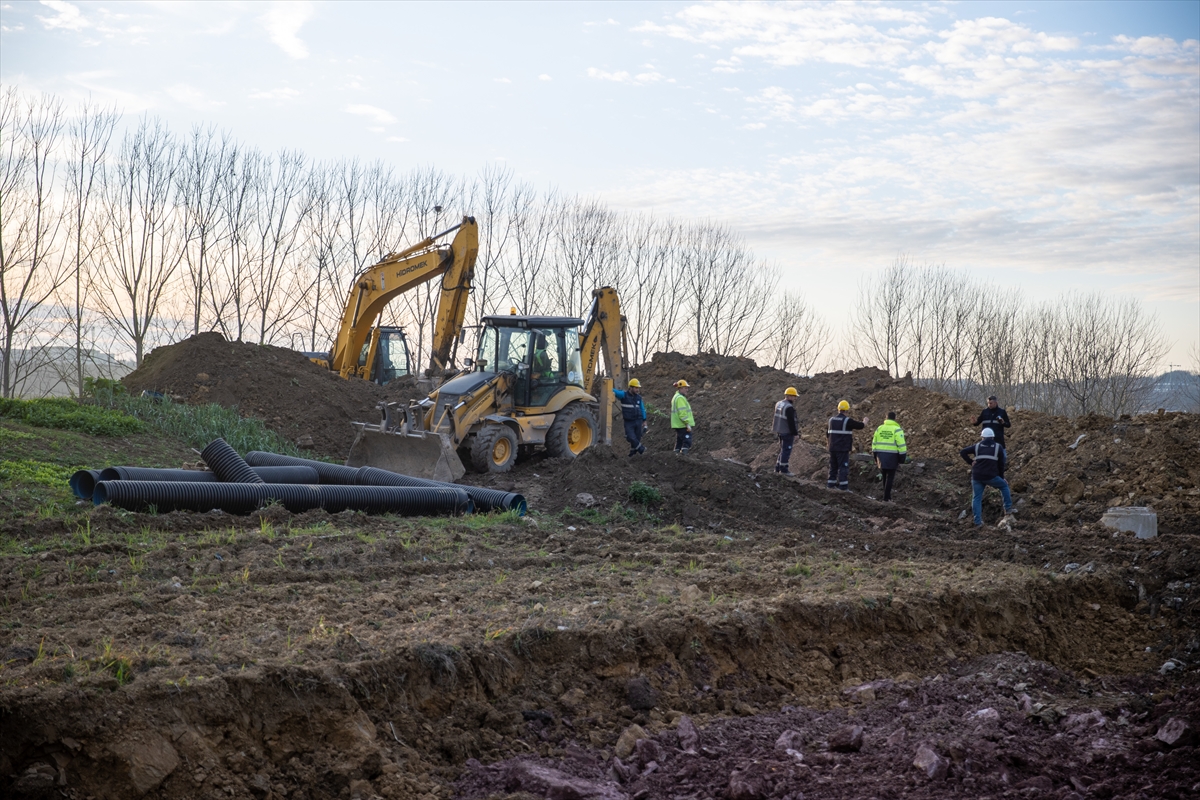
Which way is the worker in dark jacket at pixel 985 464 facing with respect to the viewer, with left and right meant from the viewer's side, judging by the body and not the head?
facing away from the viewer

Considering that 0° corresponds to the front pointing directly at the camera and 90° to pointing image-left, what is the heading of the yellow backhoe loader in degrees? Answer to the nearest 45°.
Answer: approximately 45°

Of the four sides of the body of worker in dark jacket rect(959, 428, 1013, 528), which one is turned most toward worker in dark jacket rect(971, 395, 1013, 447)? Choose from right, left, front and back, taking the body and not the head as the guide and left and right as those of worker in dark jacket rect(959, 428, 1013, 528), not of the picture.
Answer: front

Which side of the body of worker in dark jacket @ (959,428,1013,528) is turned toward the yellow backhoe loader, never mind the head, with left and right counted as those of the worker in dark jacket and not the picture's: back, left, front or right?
left

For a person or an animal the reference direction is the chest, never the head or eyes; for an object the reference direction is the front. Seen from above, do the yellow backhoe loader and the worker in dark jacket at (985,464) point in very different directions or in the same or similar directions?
very different directions

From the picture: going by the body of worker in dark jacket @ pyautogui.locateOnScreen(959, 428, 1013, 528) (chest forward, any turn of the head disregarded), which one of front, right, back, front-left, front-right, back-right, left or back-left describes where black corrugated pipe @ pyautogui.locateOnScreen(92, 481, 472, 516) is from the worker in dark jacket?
back-left

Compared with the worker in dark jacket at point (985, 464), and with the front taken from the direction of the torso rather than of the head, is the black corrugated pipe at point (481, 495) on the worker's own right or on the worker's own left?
on the worker's own left

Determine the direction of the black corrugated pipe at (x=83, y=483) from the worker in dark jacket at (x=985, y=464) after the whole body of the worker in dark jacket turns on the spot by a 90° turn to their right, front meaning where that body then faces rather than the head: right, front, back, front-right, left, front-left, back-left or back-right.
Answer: back-right

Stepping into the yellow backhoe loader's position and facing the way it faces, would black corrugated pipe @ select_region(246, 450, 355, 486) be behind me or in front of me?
in front

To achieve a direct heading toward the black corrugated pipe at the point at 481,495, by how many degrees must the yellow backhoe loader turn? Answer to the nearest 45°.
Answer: approximately 45° to its left

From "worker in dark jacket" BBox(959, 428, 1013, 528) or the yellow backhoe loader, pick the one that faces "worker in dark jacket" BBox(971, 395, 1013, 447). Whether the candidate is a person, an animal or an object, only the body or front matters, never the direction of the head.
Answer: "worker in dark jacket" BBox(959, 428, 1013, 528)

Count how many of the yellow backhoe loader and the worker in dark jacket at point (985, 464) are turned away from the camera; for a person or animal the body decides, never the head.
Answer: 1

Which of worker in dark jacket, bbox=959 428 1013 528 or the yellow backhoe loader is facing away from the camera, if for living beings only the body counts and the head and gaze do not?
the worker in dark jacket

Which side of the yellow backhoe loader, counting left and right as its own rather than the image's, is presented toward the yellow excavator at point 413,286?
right
